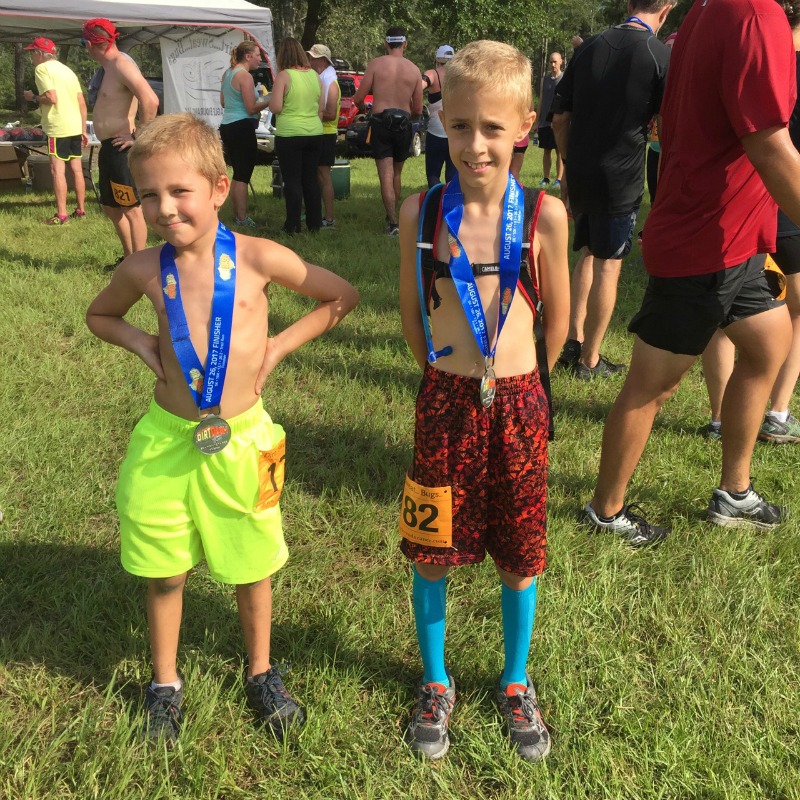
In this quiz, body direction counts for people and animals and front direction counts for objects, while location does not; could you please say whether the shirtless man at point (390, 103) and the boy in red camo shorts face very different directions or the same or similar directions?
very different directions

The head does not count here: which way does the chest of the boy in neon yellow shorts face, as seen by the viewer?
toward the camera

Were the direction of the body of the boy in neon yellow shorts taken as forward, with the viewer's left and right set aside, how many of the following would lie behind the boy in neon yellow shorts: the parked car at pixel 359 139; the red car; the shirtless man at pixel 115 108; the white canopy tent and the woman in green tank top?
5

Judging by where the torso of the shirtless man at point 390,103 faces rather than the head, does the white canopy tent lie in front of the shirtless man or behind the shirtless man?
in front

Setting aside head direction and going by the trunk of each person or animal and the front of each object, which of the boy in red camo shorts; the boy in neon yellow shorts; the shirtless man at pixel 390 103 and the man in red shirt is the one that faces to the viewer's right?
the man in red shirt

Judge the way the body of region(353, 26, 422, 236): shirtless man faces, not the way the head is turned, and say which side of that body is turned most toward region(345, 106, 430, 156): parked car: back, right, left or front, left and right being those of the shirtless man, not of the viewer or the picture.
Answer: front

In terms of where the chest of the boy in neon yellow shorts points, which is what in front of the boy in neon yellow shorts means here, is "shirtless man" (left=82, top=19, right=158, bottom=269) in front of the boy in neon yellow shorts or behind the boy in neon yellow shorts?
behind

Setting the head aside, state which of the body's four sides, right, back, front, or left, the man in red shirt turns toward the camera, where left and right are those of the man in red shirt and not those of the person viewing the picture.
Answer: right

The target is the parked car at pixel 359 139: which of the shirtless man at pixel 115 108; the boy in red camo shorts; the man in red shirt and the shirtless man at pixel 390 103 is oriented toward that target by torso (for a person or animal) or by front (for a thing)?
the shirtless man at pixel 390 103

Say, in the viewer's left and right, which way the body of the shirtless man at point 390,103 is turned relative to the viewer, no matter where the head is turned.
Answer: facing away from the viewer

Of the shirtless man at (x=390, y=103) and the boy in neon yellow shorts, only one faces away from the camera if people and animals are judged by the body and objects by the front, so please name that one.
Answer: the shirtless man

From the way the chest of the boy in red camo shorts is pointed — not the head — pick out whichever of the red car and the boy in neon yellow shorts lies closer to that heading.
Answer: the boy in neon yellow shorts
